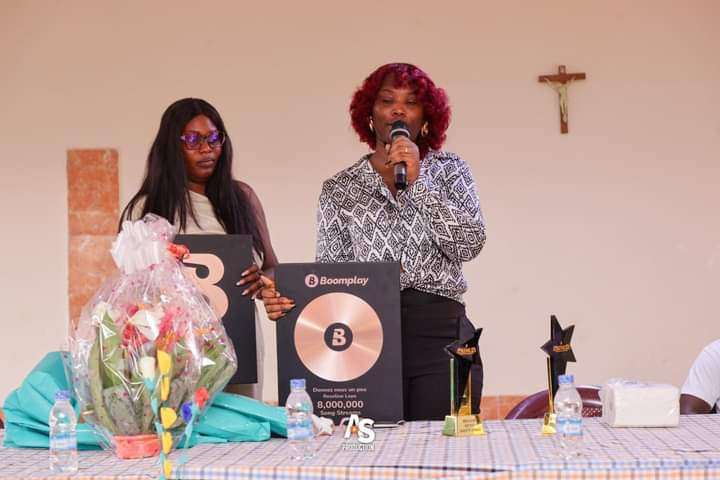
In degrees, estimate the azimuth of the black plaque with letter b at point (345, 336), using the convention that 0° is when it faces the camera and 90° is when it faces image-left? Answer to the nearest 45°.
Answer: approximately 0°

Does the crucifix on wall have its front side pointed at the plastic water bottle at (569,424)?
yes

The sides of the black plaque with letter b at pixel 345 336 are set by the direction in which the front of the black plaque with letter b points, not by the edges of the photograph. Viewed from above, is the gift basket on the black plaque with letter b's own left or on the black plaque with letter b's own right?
on the black plaque with letter b's own right

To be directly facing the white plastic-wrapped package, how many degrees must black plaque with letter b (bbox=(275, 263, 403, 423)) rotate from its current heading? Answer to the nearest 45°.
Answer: approximately 90° to its left

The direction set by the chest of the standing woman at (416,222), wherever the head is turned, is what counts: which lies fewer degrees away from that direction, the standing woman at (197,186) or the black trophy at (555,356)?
the black trophy

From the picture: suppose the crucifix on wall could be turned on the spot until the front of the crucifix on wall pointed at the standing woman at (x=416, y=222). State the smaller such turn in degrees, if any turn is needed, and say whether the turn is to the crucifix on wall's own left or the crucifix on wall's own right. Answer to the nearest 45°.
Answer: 0° — it already faces them

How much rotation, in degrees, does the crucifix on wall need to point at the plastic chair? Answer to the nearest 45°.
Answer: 0° — it already faces it

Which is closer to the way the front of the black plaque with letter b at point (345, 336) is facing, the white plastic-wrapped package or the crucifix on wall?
the white plastic-wrapped package

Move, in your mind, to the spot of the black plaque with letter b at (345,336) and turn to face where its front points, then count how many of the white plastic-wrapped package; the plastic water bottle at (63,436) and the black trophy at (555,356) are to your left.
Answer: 2

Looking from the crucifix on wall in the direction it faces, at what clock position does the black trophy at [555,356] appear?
The black trophy is roughly at 12 o'clock from the crucifix on wall.
